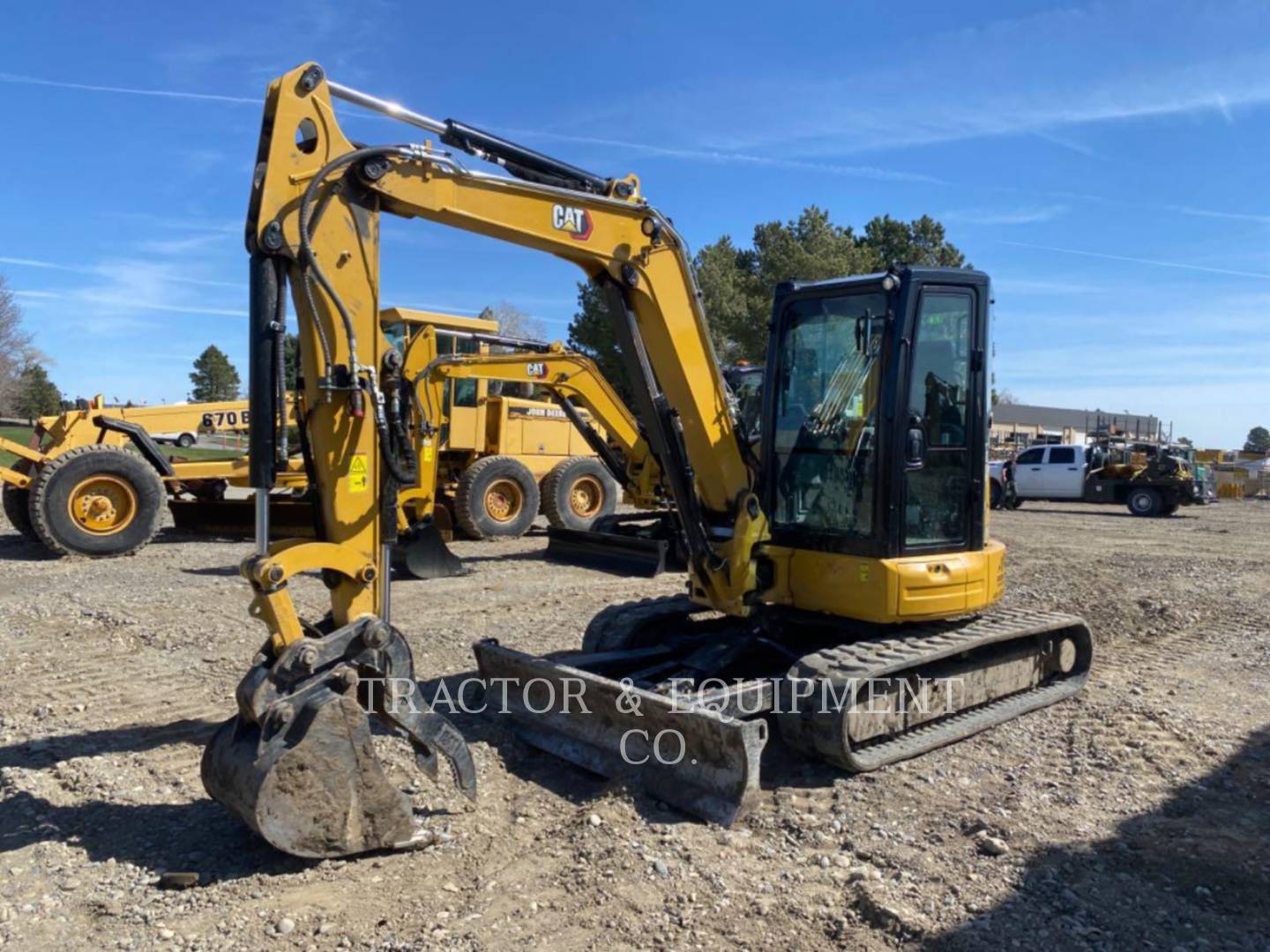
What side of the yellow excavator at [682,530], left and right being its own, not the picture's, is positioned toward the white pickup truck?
back

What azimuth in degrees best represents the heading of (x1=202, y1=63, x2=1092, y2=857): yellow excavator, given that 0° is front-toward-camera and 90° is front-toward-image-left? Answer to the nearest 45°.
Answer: approximately 45°

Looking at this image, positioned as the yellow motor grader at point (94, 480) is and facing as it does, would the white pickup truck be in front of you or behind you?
behind

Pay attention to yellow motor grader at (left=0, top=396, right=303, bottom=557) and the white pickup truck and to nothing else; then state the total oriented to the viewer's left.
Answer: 2

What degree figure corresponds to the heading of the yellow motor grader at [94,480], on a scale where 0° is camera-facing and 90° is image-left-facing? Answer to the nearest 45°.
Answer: approximately 90°

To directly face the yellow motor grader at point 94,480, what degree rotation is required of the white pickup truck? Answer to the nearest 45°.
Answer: approximately 45° to its left

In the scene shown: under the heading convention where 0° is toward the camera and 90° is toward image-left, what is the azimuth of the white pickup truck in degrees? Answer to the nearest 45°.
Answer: approximately 90°

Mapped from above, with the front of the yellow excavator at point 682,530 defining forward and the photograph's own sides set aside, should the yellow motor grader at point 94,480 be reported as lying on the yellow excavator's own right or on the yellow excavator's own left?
on the yellow excavator's own right
